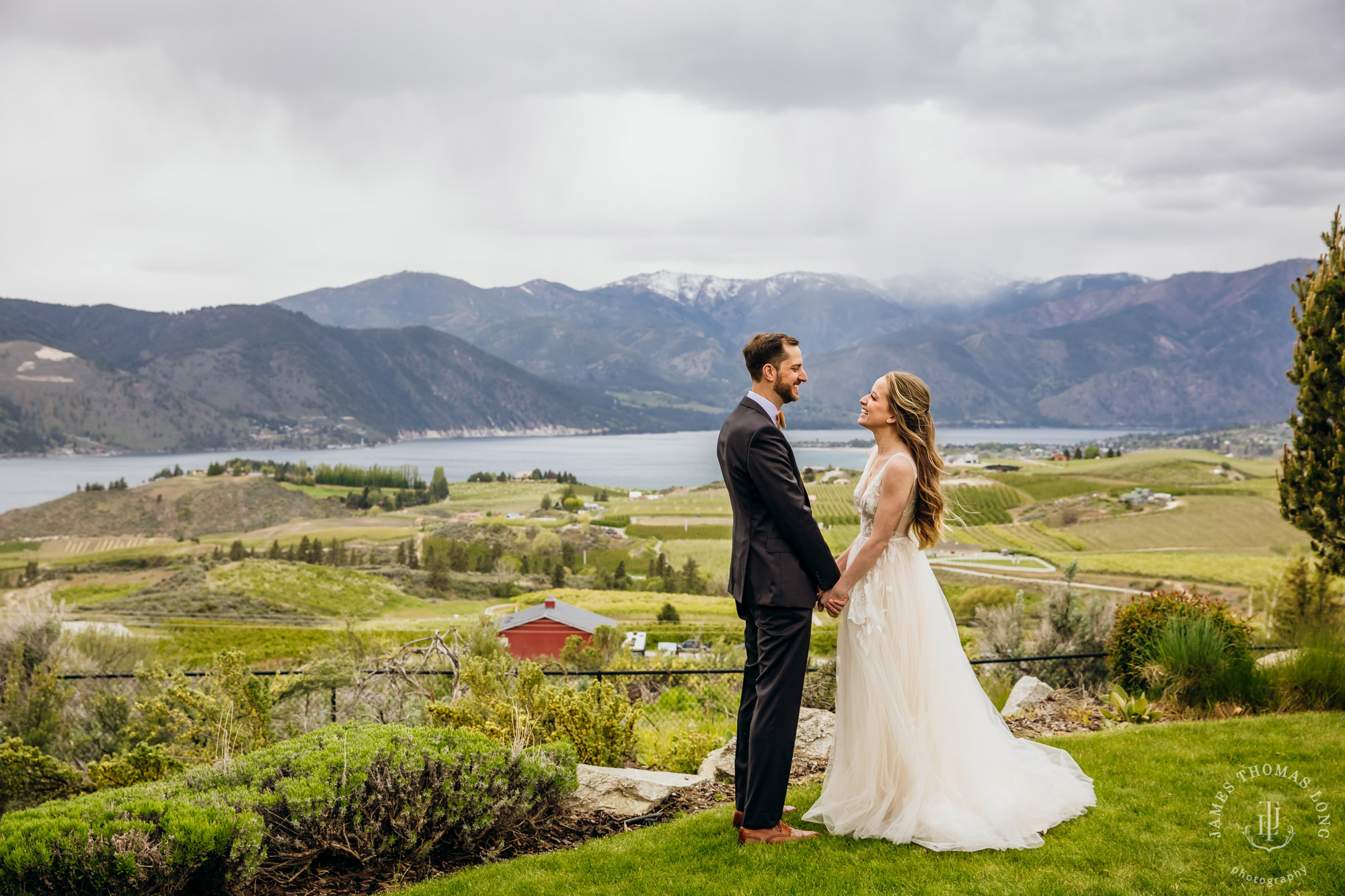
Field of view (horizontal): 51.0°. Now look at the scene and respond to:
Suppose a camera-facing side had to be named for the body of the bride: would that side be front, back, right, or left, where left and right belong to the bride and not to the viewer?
left

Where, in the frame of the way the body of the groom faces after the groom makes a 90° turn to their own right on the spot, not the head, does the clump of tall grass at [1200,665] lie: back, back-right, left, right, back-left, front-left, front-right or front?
back-left

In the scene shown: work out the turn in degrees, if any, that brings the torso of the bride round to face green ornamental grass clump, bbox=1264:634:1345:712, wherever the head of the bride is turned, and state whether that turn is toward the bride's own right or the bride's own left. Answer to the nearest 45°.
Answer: approximately 135° to the bride's own right

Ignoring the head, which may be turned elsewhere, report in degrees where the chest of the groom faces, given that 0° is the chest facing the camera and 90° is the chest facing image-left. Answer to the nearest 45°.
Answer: approximately 270°

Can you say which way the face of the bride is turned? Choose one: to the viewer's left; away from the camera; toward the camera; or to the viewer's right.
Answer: to the viewer's left

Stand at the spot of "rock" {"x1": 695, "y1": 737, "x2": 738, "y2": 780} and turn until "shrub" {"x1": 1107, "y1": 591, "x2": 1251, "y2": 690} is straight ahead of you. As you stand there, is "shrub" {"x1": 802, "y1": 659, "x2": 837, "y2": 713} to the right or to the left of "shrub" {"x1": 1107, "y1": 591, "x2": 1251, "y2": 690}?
left

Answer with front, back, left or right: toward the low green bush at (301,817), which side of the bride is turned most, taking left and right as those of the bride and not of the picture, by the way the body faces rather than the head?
front

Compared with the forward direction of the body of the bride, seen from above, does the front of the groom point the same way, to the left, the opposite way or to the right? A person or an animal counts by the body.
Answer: the opposite way

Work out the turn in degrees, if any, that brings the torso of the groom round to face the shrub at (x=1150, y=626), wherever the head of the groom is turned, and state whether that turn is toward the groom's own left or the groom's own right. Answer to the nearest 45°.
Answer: approximately 45° to the groom's own left

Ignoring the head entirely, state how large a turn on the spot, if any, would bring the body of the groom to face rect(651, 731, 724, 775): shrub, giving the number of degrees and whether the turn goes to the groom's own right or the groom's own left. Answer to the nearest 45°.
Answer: approximately 90° to the groom's own left

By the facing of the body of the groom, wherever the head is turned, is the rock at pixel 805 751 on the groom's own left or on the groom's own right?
on the groom's own left

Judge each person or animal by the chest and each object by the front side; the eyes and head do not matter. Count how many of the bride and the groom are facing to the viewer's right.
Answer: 1
